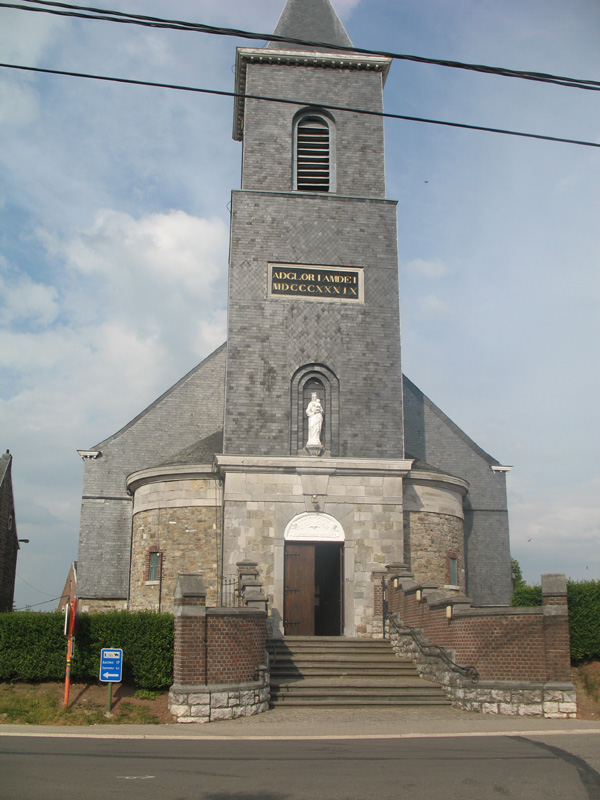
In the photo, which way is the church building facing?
toward the camera

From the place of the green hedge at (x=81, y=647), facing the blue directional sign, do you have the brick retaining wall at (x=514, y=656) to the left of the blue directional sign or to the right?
left

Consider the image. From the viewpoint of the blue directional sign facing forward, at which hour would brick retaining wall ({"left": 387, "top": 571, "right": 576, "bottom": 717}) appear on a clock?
The brick retaining wall is roughly at 9 o'clock from the blue directional sign.

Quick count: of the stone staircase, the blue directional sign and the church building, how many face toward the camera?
3

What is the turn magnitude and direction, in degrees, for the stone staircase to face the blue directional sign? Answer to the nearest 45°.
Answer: approximately 45° to its right

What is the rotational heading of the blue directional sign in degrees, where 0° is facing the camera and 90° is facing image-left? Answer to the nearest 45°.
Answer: approximately 0°

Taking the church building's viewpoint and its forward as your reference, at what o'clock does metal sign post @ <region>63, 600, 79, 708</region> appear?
The metal sign post is roughly at 1 o'clock from the church building.

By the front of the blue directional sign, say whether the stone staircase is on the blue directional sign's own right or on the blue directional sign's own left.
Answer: on the blue directional sign's own left

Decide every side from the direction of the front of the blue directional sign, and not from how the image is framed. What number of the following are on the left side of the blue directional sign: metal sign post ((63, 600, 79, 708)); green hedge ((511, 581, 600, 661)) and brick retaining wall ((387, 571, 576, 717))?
2

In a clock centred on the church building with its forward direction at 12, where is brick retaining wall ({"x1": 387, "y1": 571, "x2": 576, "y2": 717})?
The brick retaining wall is roughly at 11 o'clock from the church building.

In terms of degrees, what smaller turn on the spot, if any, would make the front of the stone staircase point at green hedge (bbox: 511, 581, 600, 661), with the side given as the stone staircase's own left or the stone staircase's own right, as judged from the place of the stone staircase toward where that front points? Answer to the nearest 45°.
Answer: approximately 90° to the stone staircase's own left

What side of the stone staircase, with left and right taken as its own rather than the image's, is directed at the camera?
front
